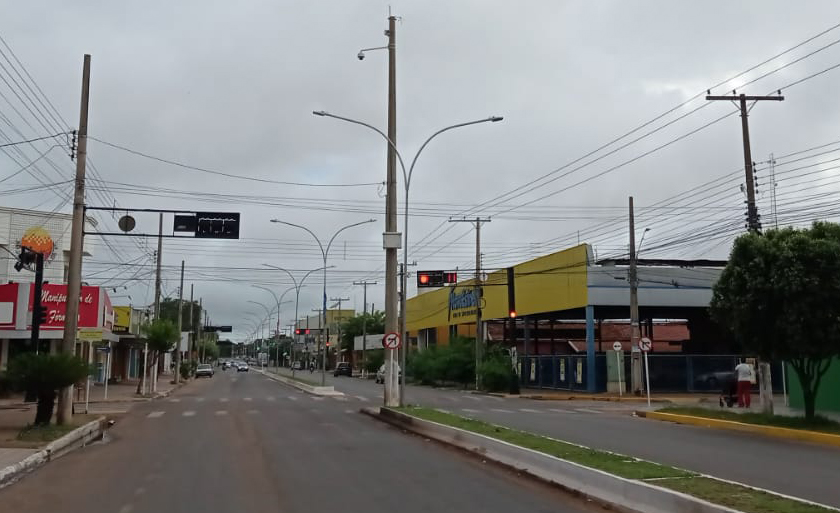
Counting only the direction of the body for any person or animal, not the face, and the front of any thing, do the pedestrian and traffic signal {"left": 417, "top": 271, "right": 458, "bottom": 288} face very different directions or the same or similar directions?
very different directions

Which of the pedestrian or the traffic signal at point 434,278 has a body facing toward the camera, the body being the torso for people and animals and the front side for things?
the traffic signal

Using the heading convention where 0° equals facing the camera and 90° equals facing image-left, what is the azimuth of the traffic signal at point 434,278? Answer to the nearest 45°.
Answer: approximately 0°

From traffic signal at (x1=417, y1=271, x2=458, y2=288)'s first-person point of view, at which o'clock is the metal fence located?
The metal fence is roughly at 9 o'clock from the traffic signal.

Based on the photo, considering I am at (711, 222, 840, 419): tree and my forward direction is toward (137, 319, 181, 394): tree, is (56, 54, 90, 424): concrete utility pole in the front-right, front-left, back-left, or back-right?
front-left
